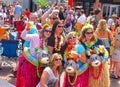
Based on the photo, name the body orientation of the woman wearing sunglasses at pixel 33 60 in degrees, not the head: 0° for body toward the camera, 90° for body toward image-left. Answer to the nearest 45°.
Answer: approximately 315°

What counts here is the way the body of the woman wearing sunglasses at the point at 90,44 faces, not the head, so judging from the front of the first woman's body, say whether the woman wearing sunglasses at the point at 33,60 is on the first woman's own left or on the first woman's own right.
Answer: on the first woman's own right

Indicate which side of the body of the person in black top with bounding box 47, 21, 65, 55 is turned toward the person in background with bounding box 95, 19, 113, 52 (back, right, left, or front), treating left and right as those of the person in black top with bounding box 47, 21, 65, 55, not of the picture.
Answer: left

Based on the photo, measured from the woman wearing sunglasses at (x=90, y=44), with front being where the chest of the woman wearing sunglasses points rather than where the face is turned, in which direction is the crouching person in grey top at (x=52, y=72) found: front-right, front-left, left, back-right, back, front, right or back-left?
front-right

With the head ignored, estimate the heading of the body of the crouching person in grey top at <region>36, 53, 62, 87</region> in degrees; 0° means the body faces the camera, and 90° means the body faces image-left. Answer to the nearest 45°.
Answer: approximately 315°

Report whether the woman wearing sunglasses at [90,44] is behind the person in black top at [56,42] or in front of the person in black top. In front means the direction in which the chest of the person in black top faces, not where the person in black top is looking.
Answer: in front
